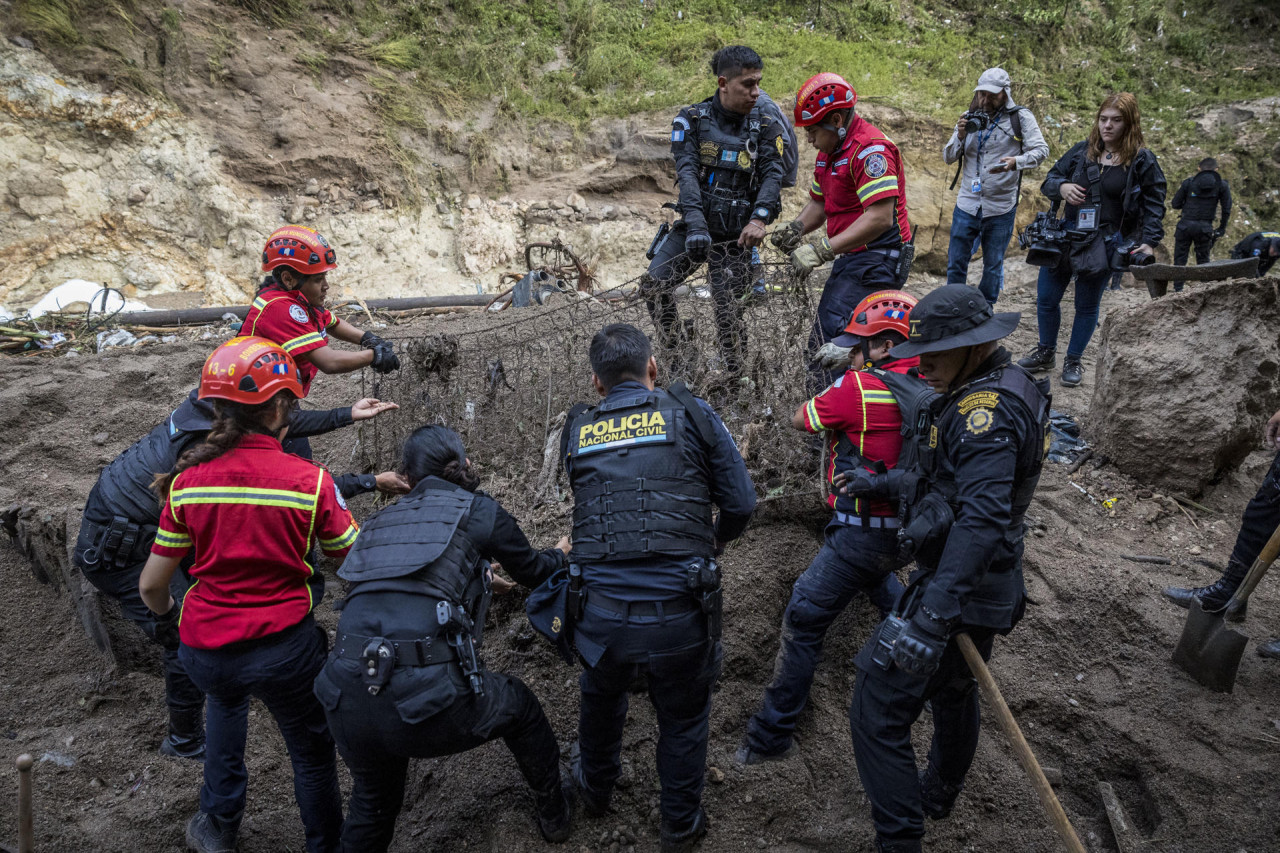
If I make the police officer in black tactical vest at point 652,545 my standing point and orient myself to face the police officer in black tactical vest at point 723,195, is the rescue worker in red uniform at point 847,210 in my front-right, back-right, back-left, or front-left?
front-right

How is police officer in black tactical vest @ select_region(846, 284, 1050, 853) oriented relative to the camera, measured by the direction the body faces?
to the viewer's left

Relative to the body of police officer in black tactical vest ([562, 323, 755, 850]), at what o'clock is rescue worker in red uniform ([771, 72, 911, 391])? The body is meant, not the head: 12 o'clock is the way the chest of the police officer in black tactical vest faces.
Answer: The rescue worker in red uniform is roughly at 1 o'clock from the police officer in black tactical vest.

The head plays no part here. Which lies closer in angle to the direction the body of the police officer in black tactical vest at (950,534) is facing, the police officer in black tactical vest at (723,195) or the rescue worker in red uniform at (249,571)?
the rescue worker in red uniform

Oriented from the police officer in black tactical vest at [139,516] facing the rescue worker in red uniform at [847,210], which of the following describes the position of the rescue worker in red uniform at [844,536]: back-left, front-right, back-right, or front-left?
front-right

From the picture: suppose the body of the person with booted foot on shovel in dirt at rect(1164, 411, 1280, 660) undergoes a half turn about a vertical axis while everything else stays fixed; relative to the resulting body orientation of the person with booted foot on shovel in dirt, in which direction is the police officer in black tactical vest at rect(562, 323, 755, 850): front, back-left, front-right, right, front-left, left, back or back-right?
back-right

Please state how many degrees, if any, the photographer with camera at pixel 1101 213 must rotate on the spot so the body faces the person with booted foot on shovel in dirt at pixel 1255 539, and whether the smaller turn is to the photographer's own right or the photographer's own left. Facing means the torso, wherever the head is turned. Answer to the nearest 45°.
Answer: approximately 45° to the photographer's own left

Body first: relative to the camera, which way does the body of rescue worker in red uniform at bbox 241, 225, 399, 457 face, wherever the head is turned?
to the viewer's right

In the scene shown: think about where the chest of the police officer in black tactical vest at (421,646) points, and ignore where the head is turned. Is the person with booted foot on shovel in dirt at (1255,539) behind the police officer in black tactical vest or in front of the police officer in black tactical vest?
in front

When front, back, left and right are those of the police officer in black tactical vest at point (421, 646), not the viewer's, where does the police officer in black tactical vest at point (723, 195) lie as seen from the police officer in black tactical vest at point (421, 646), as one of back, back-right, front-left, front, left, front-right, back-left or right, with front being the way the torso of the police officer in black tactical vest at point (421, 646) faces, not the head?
front

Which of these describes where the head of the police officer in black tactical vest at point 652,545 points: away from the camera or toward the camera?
away from the camera

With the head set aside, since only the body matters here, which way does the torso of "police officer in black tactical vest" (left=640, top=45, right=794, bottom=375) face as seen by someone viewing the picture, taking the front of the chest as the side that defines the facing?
toward the camera

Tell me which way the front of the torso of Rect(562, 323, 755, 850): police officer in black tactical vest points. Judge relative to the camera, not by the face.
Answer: away from the camera

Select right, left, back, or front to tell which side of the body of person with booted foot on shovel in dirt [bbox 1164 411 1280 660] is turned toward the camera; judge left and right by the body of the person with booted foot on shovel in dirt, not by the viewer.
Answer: left

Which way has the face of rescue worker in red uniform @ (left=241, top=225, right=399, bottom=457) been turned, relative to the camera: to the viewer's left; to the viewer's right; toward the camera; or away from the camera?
to the viewer's right

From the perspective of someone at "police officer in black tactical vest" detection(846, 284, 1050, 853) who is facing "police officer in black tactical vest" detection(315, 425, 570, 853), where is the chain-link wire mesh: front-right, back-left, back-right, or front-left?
front-right

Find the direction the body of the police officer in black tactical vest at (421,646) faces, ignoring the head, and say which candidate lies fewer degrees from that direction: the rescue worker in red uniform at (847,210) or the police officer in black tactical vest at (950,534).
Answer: the rescue worker in red uniform

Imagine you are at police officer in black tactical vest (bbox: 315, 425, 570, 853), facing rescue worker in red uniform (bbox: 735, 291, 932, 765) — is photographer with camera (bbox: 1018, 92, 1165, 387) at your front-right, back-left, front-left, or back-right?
front-left

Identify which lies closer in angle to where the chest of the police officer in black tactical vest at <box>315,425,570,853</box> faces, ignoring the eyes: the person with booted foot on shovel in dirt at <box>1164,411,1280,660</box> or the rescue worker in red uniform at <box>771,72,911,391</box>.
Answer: the rescue worker in red uniform

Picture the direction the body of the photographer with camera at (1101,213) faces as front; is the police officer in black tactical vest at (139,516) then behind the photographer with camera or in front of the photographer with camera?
in front
